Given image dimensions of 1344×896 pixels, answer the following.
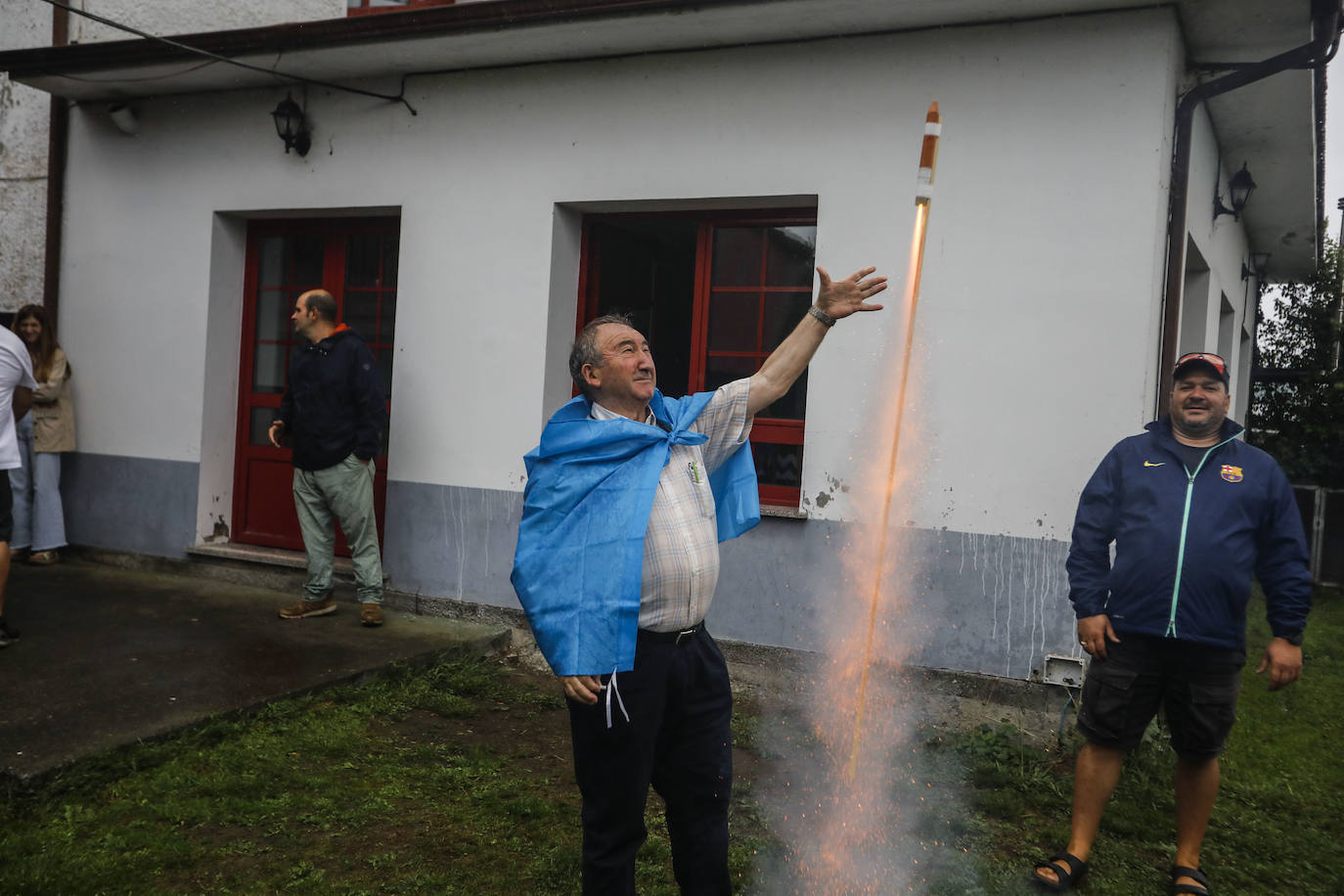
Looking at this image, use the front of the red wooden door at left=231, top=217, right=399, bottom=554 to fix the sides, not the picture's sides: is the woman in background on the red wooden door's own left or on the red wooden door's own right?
on the red wooden door's own right

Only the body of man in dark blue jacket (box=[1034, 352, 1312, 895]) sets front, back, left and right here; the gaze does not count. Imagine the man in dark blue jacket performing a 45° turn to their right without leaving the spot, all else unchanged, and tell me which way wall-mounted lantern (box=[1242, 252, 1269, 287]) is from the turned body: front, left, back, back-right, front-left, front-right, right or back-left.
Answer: back-right

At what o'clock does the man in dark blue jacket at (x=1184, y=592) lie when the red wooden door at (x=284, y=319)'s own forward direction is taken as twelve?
The man in dark blue jacket is roughly at 11 o'clock from the red wooden door.

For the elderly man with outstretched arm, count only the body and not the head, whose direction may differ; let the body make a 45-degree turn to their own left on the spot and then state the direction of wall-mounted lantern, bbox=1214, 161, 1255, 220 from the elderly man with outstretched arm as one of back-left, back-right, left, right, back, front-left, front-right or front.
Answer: front-left

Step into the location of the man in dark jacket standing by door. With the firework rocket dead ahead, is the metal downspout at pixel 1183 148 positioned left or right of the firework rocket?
left

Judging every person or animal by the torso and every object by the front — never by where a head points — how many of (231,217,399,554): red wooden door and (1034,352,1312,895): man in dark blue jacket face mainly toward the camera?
2

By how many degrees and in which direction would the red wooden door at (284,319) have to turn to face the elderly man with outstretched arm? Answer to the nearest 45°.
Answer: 0° — it already faces them

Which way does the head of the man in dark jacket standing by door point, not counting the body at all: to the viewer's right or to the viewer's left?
to the viewer's left

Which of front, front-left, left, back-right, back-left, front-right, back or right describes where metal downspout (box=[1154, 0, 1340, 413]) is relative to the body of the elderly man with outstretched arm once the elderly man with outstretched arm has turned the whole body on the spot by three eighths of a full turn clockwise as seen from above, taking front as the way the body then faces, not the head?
back-right
